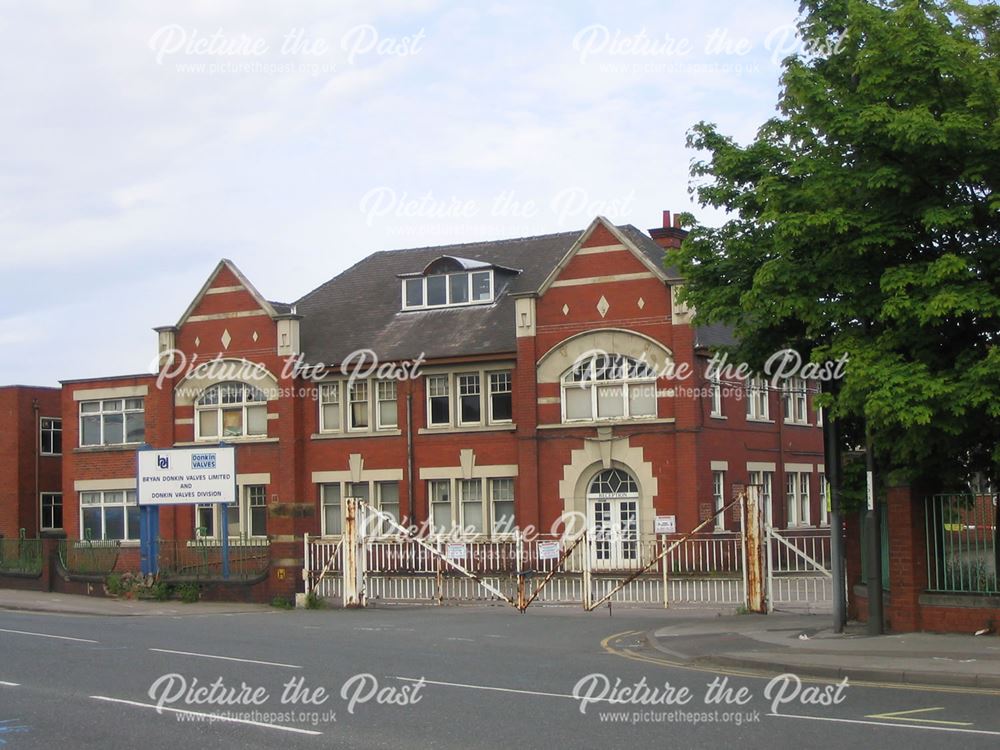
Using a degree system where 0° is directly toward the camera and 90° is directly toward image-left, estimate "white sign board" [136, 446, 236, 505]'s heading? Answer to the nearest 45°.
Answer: approximately 0°

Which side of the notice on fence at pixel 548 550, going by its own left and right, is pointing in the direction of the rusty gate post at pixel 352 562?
right

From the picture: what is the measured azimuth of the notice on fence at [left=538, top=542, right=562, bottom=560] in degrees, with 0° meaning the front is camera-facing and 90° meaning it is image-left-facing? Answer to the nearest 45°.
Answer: approximately 0°

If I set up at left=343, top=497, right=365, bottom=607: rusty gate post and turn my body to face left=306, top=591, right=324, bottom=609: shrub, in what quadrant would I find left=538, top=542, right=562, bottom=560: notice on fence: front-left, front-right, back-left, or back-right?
back-right

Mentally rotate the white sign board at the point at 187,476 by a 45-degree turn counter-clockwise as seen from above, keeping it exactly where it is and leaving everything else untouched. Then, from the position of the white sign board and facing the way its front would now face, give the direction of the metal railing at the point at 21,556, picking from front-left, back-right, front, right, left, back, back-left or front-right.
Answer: back

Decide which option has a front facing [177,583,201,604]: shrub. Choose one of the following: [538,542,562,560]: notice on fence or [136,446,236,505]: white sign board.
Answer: the white sign board

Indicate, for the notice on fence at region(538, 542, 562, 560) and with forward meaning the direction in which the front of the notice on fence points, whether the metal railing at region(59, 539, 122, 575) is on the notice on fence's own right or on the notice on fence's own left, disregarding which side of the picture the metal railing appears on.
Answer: on the notice on fence's own right

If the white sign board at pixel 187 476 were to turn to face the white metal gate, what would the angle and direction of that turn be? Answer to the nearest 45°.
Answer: approximately 90° to its left

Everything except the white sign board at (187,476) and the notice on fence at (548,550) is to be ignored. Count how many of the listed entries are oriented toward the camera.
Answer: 2
